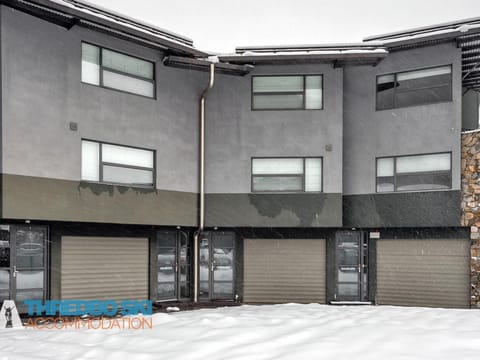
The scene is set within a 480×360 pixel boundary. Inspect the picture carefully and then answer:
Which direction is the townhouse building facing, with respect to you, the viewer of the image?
facing the viewer
